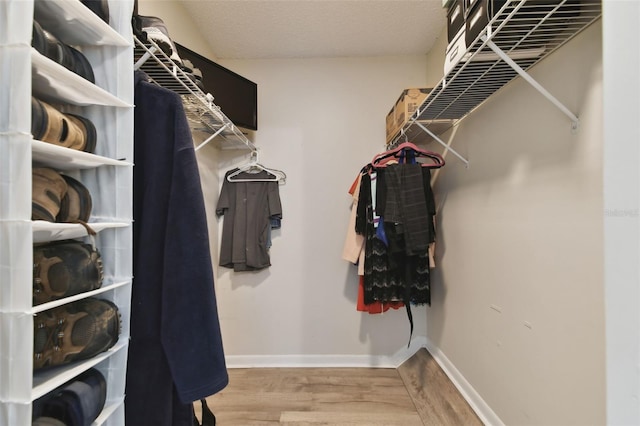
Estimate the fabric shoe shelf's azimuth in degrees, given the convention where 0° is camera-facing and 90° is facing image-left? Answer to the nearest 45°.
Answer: approximately 315°

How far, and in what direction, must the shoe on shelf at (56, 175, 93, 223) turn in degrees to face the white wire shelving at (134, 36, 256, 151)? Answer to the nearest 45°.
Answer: approximately 45° to its left

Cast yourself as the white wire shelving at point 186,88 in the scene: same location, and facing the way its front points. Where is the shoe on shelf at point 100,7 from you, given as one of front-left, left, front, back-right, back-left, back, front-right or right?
right

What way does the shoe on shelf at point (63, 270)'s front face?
to the viewer's right

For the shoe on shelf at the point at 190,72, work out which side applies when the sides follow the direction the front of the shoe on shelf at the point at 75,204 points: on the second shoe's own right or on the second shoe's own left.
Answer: on the second shoe's own left

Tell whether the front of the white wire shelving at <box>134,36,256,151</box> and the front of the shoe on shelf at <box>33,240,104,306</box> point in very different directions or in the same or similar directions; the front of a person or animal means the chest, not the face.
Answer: same or similar directions

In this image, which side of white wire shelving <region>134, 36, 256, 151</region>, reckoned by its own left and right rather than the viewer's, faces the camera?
right

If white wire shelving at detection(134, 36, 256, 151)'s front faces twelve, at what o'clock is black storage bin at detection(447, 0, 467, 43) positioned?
The black storage bin is roughly at 1 o'clock from the white wire shelving.

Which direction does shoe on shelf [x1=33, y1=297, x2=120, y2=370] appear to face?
to the viewer's right

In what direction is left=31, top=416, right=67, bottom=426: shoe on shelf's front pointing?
to the viewer's right

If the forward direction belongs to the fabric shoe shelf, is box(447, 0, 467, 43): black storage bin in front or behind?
in front
